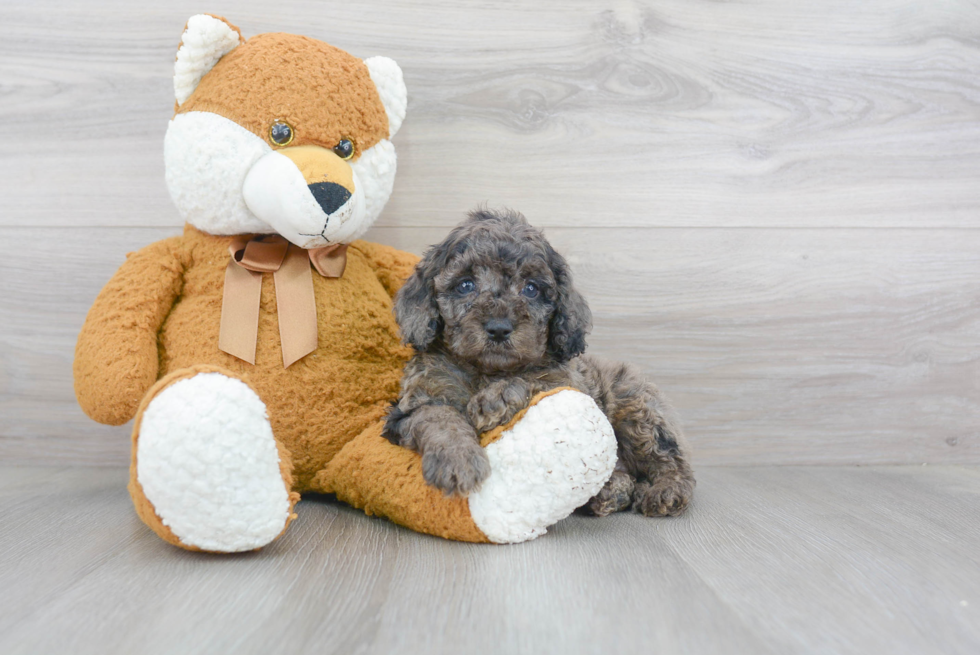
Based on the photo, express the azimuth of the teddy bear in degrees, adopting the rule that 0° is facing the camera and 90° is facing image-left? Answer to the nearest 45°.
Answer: approximately 315°
